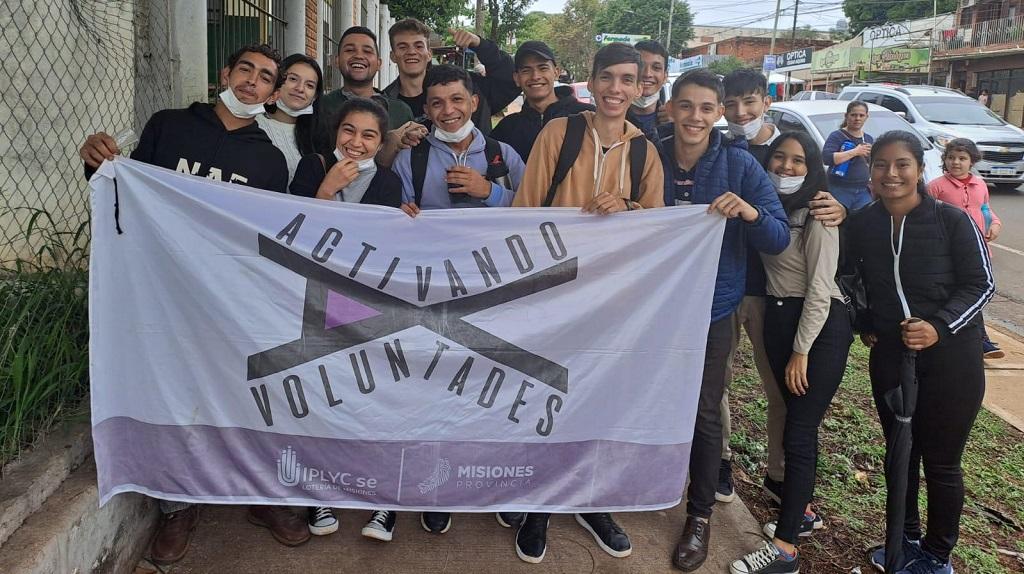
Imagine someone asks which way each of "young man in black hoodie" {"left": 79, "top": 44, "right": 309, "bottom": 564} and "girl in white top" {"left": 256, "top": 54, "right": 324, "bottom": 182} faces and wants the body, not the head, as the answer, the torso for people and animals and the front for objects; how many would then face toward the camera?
2

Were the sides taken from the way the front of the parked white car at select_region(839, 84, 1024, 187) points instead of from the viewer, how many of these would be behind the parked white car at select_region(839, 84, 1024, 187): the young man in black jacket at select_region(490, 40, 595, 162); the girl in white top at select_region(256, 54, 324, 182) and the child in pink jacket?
0

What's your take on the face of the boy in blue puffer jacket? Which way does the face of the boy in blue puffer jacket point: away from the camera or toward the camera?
toward the camera

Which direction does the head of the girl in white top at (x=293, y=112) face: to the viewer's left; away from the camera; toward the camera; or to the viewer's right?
toward the camera

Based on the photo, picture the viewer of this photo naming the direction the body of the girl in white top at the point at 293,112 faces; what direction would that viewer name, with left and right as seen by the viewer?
facing the viewer

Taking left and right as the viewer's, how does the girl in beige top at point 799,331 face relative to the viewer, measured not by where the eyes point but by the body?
facing the viewer and to the left of the viewer

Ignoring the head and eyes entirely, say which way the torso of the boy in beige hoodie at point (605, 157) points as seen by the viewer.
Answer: toward the camera

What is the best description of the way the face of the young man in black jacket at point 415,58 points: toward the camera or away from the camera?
toward the camera

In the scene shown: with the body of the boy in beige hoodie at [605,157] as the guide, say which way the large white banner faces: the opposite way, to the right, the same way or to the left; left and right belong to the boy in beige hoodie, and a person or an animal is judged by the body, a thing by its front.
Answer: the same way

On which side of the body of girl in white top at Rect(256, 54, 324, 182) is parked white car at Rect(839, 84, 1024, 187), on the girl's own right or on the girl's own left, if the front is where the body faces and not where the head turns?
on the girl's own left

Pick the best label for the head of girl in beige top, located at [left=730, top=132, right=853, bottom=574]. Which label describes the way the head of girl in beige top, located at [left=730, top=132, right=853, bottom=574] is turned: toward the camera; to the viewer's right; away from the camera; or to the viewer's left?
toward the camera

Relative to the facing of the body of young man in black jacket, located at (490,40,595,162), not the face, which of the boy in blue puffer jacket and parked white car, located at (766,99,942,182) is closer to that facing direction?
the boy in blue puffer jacket

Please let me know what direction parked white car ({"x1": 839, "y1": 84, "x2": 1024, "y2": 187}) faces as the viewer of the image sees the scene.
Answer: facing the viewer and to the right of the viewer

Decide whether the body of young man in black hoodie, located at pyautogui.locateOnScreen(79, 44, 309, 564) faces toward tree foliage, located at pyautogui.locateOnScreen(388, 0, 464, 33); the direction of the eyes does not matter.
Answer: no

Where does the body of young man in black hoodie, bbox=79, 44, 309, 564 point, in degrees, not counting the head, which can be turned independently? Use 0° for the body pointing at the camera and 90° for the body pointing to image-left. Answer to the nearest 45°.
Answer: approximately 0°

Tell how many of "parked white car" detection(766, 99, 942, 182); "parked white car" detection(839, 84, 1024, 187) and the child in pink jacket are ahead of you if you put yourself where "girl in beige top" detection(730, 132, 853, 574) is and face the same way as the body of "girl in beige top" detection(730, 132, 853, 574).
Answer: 0

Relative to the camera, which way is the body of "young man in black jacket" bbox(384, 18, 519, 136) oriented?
toward the camera

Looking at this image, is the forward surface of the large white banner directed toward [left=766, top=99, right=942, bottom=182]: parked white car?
no

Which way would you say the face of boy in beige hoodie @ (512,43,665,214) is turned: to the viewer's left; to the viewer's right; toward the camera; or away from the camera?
toward the camera

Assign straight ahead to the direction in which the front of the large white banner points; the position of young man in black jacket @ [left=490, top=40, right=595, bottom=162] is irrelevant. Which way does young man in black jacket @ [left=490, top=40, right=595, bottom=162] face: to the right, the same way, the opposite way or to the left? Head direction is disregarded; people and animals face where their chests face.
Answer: the same way
